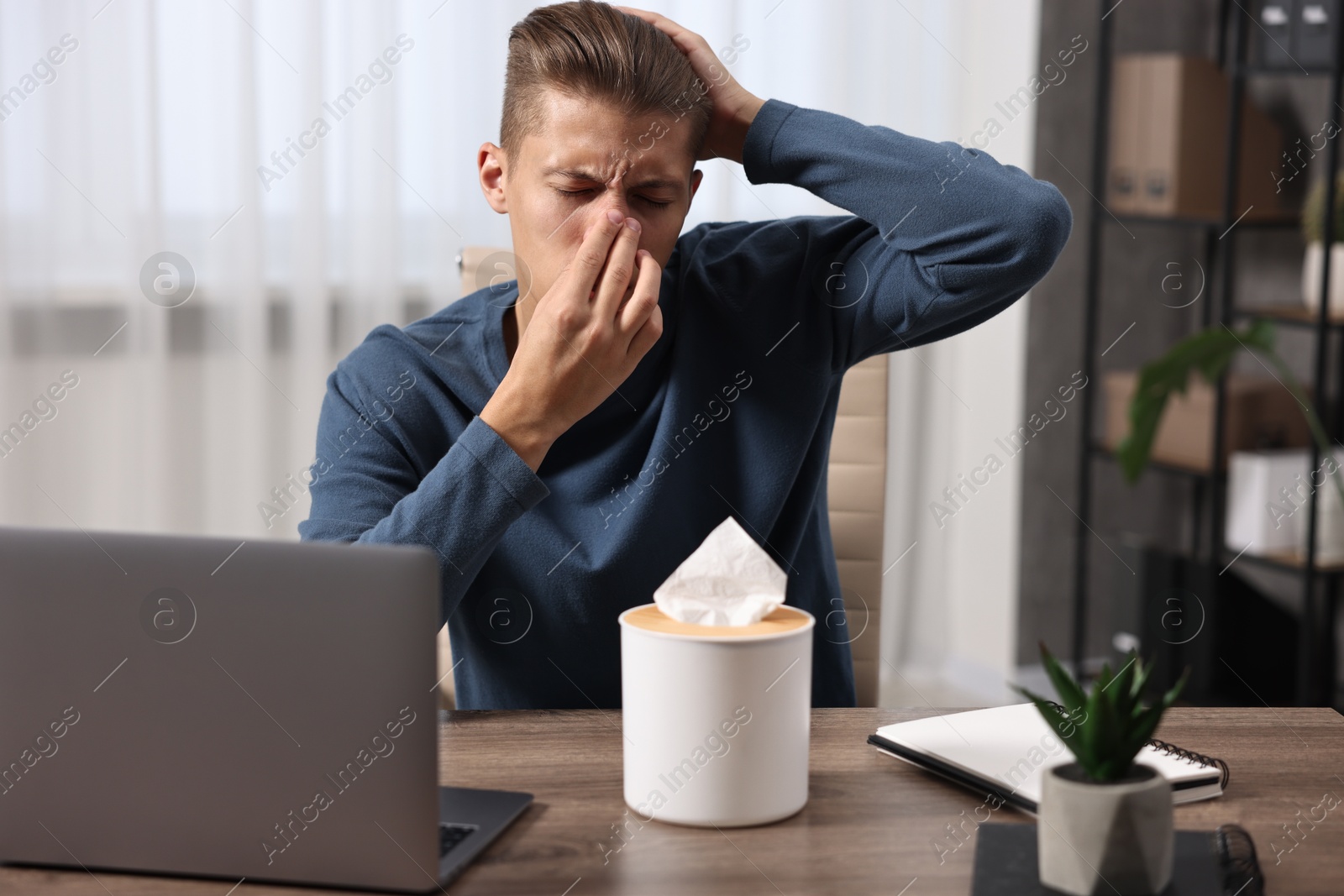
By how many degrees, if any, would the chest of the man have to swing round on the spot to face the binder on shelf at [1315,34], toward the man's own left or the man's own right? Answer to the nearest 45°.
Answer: approximately 135° to the man's own left

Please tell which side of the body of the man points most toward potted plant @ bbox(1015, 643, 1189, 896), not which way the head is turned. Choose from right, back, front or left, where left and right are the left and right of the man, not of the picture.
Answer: front

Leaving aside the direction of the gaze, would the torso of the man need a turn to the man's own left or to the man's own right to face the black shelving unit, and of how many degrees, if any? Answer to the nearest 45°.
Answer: approximately 135° to the man's own left

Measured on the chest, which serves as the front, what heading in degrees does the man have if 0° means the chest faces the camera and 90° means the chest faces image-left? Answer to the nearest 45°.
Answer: approximately 0°

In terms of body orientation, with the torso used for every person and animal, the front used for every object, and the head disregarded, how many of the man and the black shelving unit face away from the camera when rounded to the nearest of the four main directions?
0

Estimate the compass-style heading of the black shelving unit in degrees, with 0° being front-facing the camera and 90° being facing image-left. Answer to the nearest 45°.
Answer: approximately 45°

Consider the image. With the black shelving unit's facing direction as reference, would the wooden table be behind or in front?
in front

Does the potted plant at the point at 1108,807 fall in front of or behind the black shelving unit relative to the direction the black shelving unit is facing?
in front
